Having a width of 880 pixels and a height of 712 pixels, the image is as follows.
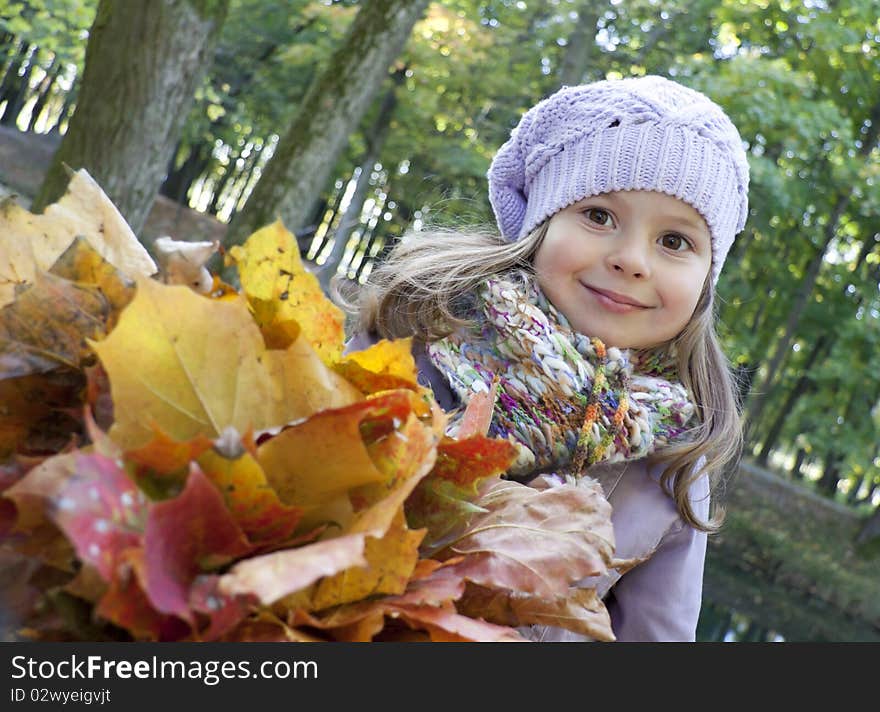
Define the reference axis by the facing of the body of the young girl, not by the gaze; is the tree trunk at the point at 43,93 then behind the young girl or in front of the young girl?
behind

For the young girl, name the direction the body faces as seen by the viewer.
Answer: toward the camera

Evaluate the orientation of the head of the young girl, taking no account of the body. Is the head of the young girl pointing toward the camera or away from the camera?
toward the camera

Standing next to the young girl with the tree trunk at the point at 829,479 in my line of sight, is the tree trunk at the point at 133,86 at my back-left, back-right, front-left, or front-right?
front-left

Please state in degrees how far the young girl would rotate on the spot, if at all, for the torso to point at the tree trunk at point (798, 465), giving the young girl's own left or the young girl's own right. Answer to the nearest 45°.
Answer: approximately 180°

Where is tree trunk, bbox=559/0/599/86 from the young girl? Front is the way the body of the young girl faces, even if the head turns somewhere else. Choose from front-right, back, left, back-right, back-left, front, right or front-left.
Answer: back

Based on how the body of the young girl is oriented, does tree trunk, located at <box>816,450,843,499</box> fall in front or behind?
behind

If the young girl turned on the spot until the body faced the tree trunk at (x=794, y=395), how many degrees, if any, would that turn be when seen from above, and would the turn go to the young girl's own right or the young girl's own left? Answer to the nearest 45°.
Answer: approximately 180°

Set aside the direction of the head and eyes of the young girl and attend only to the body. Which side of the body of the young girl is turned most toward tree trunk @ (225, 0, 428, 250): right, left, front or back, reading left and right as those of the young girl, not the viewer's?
back

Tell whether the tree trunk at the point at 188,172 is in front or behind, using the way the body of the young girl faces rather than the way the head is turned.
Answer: behind
